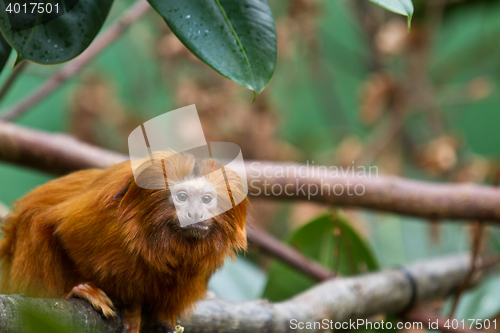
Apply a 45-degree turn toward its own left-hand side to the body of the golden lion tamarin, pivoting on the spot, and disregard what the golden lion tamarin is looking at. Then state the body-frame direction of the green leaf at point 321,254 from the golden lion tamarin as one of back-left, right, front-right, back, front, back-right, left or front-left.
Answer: front-left

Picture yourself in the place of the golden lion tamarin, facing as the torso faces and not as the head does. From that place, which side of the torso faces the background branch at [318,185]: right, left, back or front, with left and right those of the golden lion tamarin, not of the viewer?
left

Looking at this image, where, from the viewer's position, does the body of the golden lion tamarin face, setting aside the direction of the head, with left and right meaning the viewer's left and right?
facing the viewer and to the right of the viewer
